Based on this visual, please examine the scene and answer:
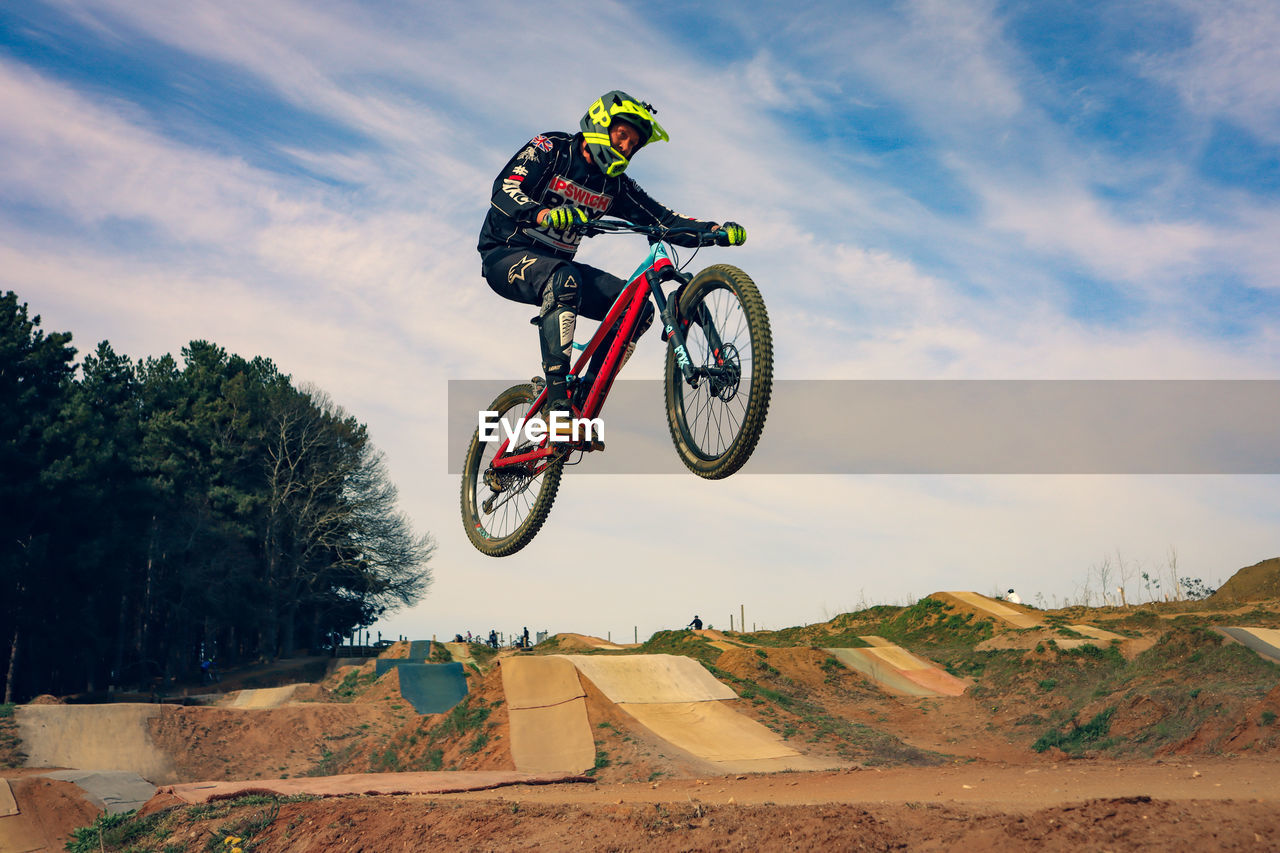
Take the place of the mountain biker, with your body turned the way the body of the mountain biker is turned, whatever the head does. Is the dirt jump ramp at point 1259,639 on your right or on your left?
on your left

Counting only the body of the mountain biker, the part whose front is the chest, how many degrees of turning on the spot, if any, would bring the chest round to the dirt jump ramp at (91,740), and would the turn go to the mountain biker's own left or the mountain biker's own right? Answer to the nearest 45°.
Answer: approximately 180°

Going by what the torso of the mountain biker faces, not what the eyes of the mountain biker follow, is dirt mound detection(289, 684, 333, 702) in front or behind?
behind

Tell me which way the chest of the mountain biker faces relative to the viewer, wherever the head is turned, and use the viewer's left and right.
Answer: facing the viewer and to the right of the viewer

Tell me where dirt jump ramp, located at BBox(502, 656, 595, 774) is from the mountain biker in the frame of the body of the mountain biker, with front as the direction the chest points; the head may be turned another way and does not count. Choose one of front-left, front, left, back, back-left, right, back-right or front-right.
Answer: back-left

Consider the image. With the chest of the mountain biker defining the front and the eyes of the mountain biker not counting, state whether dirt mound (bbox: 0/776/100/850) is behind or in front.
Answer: behind

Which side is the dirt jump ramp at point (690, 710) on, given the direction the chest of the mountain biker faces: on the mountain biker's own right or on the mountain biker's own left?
on the mountain biker's own left
